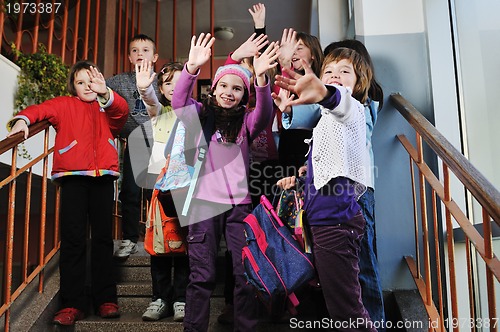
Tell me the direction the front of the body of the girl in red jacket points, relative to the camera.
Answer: toward the camera

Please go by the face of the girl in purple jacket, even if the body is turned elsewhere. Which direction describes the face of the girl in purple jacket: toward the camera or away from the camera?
toward the camera

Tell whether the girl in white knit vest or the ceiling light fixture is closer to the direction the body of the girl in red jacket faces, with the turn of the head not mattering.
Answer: the girl in white knit vest

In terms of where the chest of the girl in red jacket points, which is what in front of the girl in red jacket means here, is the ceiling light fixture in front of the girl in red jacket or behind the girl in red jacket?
behind

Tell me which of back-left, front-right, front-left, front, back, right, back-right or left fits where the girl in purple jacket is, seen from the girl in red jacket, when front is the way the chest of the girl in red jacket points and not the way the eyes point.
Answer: front-left

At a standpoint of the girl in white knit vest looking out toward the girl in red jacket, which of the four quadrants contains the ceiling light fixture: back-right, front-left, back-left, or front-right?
front-right

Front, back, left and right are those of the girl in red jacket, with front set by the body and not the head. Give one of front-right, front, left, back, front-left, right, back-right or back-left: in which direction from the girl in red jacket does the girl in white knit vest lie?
front-left

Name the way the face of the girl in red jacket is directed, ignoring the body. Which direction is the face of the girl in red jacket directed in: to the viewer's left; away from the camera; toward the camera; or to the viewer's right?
toward the camera

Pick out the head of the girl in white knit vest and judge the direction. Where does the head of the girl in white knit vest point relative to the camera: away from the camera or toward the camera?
toward the camera

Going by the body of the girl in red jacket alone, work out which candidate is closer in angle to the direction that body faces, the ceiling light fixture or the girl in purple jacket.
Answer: the girl in purple jacket
